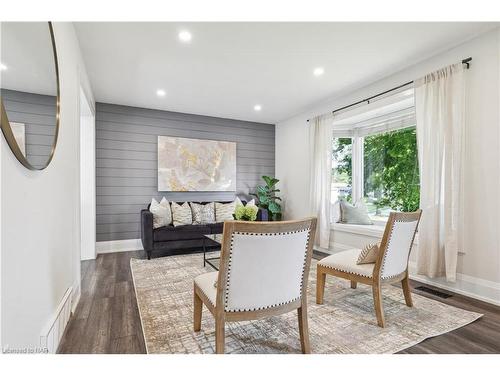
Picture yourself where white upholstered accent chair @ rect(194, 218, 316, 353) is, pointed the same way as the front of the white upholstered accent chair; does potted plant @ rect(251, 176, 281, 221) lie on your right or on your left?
on your right

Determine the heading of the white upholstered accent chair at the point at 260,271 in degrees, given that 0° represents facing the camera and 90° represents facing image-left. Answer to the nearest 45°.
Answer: approximately 135°

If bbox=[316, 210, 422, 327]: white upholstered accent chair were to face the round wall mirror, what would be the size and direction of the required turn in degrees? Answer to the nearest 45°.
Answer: approximately 90° to its left

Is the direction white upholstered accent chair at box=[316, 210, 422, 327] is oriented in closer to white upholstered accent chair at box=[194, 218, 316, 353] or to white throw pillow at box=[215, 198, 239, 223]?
the white throw pillow

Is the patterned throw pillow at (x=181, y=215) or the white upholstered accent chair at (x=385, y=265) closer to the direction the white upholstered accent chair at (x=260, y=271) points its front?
the patterned throw pillow

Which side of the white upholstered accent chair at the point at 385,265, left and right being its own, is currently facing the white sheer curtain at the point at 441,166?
right

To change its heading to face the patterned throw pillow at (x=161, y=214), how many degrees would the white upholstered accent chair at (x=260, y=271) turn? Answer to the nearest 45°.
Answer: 0° — it already faces it

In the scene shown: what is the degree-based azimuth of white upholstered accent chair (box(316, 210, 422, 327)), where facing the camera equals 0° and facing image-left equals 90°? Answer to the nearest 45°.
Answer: approximately 135°

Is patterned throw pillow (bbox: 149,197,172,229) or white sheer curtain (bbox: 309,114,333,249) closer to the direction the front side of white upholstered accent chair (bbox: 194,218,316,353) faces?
the patterned throw pillow
